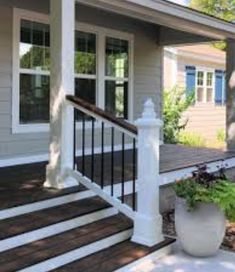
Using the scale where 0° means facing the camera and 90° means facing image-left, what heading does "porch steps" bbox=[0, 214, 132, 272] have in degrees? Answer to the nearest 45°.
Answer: approximately 315°

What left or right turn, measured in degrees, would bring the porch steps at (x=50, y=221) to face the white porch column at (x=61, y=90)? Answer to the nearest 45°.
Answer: approximately 135° to its left

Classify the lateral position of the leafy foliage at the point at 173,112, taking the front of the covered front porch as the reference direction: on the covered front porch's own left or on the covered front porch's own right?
on the covered front porch's own left

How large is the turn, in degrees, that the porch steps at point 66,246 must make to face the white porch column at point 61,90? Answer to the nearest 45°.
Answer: approximately 135° to its left

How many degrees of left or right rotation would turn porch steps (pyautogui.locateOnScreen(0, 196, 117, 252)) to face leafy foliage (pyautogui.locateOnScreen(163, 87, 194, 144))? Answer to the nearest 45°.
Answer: approximately 135° to its left

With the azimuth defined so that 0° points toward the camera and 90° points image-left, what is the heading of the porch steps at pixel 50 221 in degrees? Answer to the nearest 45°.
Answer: approximately 315°

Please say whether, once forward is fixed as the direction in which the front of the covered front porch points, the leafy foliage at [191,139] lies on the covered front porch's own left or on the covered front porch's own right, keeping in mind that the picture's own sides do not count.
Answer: on the covered front porch's own left

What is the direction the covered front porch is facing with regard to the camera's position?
facing the viewer and to the right of the viewer

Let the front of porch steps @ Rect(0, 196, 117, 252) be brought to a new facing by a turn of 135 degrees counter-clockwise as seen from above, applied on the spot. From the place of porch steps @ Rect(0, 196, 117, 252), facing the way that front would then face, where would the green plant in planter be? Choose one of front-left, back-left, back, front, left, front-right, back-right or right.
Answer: right
